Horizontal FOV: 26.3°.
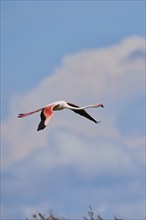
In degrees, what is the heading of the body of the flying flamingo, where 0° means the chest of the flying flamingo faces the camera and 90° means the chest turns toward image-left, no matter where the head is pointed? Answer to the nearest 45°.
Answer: approximately 315°
